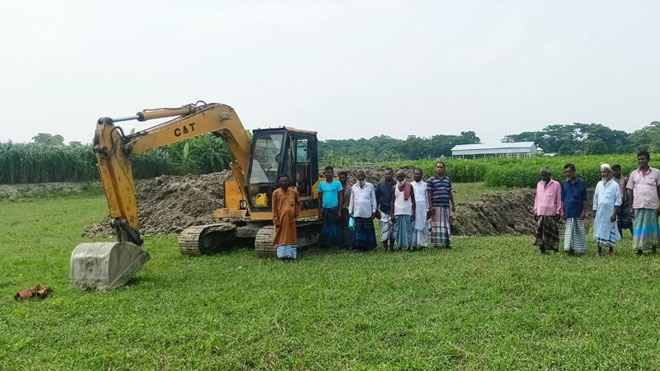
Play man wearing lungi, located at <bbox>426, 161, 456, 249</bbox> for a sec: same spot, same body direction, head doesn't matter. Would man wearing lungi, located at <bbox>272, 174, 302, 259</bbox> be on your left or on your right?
on your right

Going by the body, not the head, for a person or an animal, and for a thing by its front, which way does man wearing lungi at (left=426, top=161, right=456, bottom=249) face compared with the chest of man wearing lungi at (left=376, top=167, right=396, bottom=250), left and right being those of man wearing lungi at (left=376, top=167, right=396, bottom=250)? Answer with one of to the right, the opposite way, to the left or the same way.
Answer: the same way

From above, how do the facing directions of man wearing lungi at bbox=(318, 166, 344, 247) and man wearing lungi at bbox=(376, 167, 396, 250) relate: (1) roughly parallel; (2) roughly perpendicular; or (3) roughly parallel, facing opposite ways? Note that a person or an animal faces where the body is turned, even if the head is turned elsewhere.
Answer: roughly parallel

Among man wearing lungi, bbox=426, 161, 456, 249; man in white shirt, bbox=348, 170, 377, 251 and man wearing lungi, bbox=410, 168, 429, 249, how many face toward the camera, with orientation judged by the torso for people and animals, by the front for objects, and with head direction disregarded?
3

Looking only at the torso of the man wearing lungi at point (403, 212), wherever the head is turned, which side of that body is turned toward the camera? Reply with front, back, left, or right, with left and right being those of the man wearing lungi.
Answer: front

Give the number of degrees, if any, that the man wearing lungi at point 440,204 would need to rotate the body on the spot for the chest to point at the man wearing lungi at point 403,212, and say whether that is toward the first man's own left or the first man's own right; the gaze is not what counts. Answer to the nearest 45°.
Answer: approximately 90° to the first man's own right

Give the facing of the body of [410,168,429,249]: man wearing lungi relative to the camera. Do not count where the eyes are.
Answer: toward the camera

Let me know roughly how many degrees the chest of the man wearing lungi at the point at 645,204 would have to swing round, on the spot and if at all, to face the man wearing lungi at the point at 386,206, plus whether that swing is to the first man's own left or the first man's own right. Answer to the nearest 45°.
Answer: approximately 90° to the first man's own right

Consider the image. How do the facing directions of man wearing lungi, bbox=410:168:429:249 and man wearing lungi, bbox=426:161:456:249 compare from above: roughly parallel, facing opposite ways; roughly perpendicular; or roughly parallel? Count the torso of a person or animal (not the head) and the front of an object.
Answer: roughly parallel

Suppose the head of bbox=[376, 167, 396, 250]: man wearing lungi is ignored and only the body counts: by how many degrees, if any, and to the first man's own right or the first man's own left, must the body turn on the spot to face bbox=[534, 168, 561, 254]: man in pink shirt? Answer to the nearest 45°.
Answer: approximately 90° to the first man's own left

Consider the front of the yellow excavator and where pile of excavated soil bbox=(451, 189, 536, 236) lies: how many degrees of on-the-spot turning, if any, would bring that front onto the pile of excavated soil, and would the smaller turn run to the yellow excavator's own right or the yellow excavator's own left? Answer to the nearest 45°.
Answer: approximately 180°

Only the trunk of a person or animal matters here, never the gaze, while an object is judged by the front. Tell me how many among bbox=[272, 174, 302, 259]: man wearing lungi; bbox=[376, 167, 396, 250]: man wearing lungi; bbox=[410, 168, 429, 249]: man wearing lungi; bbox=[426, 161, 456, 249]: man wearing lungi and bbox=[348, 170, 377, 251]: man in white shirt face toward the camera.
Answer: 5

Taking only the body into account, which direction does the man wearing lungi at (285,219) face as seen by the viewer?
toward the camera

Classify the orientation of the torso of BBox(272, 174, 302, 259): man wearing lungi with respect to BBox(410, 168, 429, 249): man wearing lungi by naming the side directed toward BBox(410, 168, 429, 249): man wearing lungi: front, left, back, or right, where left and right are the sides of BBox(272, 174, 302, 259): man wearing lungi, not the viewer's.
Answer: left
